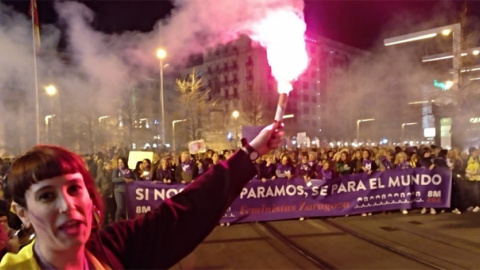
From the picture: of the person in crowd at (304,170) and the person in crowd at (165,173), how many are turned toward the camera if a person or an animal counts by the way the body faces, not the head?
2

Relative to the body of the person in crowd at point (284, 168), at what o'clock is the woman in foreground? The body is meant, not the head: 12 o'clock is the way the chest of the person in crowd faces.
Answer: The woman in foreground is roughly at 12 o'clock from the person in crowd.

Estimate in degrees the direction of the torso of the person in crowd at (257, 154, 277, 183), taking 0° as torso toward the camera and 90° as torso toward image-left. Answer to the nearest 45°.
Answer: approximately 0°

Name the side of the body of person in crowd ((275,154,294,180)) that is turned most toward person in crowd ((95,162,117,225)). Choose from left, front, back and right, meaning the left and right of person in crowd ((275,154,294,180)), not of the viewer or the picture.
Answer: right

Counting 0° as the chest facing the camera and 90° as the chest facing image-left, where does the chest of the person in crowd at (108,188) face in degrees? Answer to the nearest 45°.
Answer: approximately 315°

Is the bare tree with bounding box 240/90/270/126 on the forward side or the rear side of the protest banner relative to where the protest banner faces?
on the rear side

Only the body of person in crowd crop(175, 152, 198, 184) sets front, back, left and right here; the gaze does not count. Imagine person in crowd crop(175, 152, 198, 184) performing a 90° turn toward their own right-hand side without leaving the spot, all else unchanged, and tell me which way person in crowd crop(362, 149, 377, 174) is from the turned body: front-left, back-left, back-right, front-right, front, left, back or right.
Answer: back

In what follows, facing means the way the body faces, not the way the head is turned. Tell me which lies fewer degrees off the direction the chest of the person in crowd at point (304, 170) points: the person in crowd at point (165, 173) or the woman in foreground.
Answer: the woman in foreground

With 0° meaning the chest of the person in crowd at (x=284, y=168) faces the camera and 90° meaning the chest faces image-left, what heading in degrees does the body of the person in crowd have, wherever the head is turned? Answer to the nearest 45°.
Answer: approximately 0°

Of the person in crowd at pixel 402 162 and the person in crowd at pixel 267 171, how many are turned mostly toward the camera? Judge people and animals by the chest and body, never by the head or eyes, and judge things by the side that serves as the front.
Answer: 2

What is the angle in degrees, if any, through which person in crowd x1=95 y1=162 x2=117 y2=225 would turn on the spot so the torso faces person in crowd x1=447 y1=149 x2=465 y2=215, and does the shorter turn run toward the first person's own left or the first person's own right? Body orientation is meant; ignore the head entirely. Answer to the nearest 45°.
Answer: approximately 45° to the first person's own left
